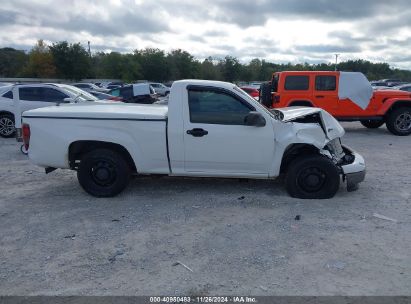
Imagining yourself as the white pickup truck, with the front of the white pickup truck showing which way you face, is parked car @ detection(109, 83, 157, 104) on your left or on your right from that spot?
on your left

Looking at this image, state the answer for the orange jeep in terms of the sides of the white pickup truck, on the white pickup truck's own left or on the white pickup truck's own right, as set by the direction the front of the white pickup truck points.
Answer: on the white pickup truck's own left

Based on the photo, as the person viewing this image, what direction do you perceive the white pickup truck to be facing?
facing to the right of the viewer

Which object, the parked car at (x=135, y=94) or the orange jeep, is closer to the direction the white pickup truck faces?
the orange jeep

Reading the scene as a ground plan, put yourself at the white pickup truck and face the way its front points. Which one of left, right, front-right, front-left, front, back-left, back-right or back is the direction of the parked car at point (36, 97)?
back-left

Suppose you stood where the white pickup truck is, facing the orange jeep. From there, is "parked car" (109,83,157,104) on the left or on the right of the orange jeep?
left

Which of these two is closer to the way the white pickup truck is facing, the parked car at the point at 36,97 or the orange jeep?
the orange jeep
